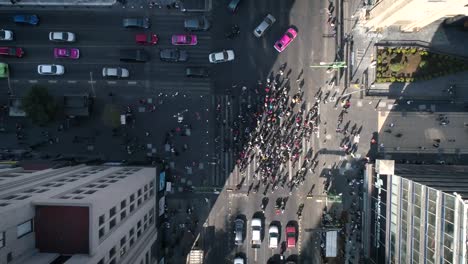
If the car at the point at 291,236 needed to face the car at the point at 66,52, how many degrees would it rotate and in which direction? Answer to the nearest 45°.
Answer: approximately 90° to its left

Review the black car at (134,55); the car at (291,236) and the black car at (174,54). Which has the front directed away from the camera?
the car

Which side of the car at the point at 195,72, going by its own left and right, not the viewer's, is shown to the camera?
right

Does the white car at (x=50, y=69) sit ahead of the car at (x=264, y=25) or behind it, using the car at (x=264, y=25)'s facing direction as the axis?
behind

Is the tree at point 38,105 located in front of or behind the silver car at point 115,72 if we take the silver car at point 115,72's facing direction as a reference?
behind

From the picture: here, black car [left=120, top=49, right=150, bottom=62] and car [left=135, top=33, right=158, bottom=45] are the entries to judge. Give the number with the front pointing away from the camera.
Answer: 0

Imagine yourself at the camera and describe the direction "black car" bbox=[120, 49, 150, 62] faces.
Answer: facing to the right of the viewer

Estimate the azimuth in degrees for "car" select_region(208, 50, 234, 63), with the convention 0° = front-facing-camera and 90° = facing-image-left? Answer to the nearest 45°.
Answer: approximately 270°

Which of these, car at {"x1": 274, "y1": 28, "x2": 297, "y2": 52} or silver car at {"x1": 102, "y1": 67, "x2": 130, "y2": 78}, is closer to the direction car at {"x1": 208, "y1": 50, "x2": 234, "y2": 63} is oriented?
the car

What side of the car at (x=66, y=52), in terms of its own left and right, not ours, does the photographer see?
right
